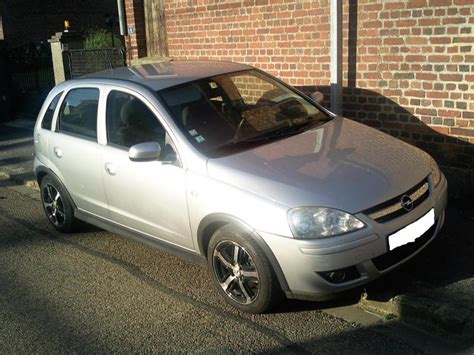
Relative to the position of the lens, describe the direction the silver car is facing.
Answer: facing the viewer and to the right of the viewer

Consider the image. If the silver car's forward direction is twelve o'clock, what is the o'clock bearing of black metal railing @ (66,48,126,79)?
The black metal railing is roughly at 7 o'clock from the silver car.

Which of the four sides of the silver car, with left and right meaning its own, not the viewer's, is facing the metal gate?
back

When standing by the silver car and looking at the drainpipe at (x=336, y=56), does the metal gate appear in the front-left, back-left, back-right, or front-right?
front-left

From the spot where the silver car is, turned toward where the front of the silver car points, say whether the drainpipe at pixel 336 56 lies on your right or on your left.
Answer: on your left
